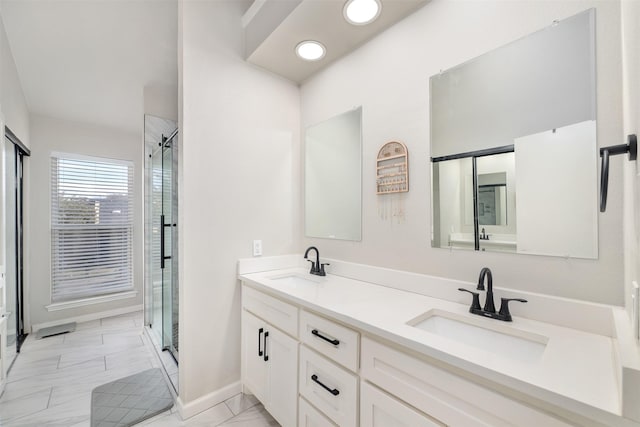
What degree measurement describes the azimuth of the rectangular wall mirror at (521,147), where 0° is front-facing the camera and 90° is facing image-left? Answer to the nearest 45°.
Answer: approximately 45°

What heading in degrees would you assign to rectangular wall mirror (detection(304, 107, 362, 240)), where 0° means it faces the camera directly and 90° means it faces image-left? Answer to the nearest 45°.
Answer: approximately 45°

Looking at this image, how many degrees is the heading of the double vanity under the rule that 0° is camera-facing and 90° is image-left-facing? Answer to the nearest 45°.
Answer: approximately 45°

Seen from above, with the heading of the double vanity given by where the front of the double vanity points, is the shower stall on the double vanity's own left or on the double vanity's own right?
on the double vanity's own right
